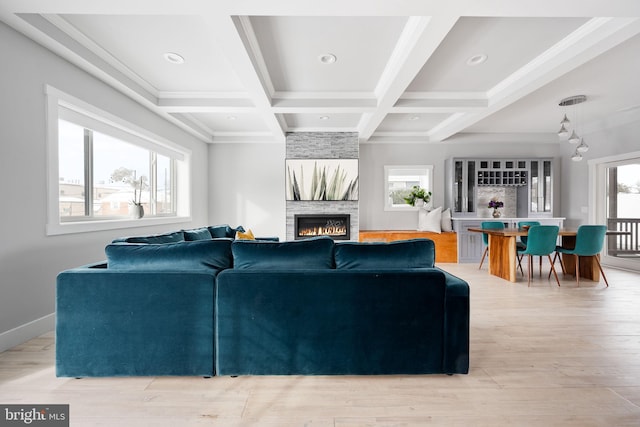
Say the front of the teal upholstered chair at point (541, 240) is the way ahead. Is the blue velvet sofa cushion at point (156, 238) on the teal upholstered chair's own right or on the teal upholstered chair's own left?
on the teal upholstered chair's own left

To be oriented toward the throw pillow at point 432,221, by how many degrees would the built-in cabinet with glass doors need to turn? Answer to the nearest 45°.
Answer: approximately 45° to its right

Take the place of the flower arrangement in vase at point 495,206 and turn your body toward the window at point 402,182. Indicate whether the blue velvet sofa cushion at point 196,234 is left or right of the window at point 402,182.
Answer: left

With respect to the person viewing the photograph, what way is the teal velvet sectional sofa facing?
facing away from the viewer

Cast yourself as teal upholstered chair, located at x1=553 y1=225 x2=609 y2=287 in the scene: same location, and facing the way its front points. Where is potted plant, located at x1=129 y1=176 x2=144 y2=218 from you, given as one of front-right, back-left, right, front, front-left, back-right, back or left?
left

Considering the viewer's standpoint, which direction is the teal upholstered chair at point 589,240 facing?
facing away from the viewer and to the left of the viewer

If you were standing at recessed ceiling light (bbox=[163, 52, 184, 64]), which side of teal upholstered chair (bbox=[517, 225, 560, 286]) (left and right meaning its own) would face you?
left

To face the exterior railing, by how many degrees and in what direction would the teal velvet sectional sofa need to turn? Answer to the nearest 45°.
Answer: approximately 90° to its right

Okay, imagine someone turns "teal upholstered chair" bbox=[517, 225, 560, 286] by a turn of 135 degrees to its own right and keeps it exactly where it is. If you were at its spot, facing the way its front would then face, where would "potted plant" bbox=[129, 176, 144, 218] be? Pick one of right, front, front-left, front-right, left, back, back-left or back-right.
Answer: back-right

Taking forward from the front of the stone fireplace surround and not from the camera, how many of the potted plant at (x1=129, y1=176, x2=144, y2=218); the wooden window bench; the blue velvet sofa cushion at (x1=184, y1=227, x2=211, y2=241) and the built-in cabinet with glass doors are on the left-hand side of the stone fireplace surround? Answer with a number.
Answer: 2

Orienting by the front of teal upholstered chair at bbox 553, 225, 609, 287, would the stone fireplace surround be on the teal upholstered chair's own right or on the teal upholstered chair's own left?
on the teal upholstered chair's own left

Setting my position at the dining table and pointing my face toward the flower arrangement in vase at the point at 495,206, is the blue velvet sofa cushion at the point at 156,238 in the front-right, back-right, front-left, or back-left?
back-left
